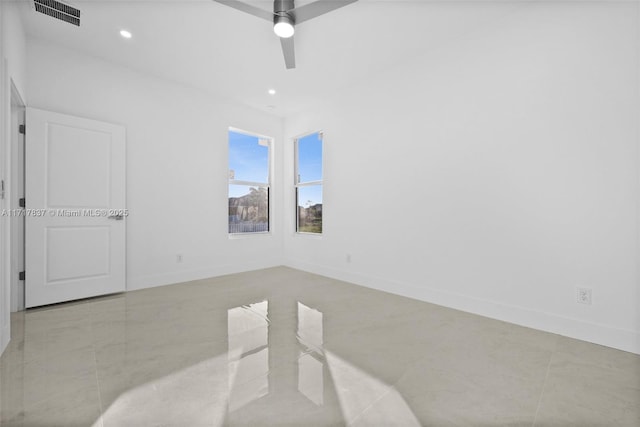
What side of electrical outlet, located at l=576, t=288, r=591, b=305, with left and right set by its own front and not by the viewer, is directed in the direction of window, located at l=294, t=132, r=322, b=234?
right

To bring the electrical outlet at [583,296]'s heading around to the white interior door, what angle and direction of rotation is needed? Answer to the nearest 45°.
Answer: approximately 45° to its right

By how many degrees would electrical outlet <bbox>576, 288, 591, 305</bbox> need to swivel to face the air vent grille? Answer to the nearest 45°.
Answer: approximately 45° to its right

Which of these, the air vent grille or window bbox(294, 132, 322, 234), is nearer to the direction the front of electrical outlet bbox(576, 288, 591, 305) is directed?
the air vent grille

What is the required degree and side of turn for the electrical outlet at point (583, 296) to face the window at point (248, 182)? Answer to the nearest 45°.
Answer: approximately 90° to its right
